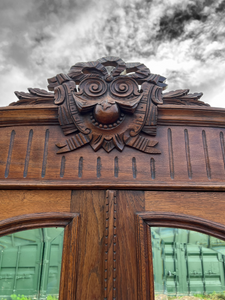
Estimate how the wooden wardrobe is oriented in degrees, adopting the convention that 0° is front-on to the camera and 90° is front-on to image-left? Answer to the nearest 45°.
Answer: approximately 0°
